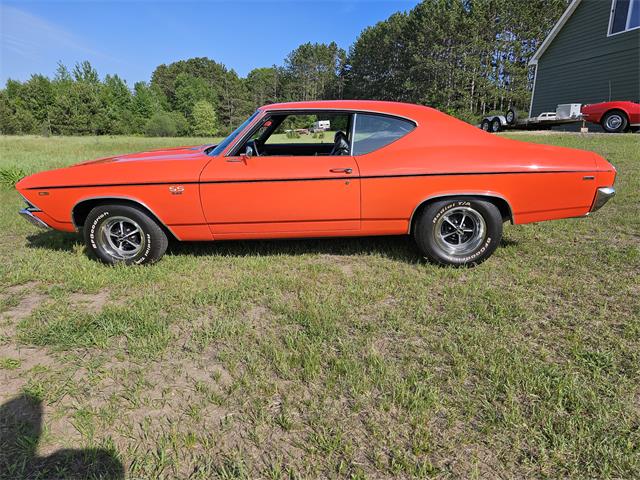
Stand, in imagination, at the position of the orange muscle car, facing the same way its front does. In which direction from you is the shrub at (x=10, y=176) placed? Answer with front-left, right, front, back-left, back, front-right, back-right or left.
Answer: front-right

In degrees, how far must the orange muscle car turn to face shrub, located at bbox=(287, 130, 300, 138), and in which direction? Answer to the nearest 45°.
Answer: approximately 90° to its right

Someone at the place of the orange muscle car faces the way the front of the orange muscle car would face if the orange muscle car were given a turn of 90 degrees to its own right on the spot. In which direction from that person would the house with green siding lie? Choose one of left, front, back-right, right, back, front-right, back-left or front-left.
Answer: front-right

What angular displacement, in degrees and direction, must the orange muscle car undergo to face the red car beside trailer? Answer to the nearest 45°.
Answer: approximately 135° to its right

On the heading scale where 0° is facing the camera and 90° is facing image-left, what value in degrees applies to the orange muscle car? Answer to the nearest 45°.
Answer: approximately 90°

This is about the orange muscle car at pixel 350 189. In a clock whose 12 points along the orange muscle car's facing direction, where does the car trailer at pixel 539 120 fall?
The car trailer is roughly at 4 o'clock from the orange muscle car.

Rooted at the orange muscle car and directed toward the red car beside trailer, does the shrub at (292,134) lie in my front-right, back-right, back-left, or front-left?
front-left
